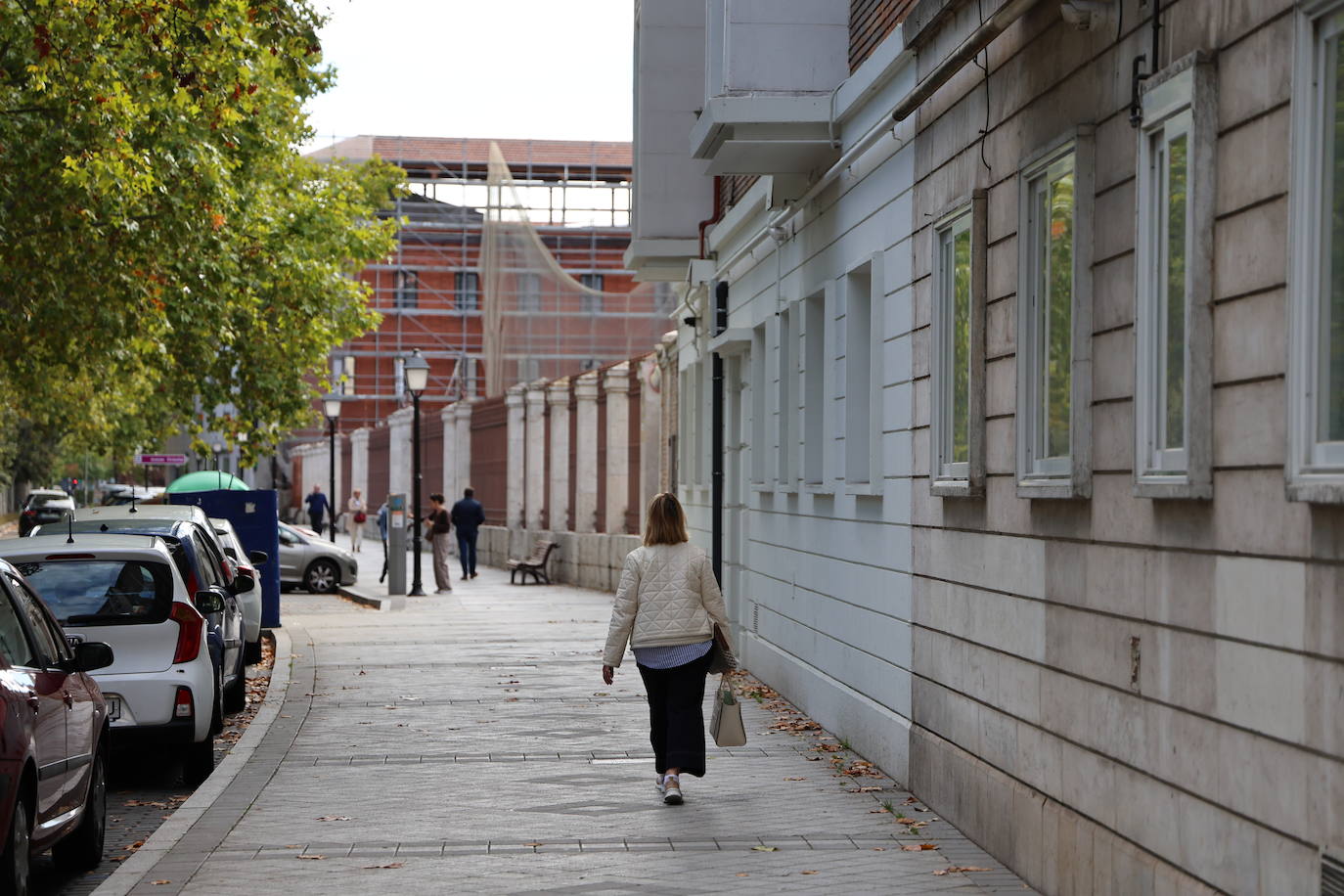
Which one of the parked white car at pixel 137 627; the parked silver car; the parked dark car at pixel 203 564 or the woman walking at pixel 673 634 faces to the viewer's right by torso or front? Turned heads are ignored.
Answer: the parked silver car

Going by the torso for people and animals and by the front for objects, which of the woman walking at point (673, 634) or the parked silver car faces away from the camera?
the woman walking

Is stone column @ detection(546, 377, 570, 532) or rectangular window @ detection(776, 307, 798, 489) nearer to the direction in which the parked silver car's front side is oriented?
the stone column

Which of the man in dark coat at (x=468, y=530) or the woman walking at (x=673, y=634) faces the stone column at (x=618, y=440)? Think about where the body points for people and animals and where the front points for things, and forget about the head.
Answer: the woman walking

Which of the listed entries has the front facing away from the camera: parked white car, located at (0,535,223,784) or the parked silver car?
the parked white car

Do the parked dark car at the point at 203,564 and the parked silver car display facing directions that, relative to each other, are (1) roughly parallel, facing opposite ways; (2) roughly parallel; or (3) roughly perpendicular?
roughly perpendicular

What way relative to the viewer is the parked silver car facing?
to the viewer's right

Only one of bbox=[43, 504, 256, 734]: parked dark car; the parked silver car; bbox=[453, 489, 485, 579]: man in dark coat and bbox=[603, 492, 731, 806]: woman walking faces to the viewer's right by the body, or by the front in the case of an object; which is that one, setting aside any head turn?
the parked silver car

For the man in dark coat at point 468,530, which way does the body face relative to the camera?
away from the camera

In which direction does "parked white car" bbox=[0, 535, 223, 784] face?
away from the camera

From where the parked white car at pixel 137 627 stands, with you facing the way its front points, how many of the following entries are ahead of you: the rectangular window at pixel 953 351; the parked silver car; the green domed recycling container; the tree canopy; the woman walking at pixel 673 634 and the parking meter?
4

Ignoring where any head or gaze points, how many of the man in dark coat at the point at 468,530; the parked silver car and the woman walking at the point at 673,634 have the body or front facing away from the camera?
2

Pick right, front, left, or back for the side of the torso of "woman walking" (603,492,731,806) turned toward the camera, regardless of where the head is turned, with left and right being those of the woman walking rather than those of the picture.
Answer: back

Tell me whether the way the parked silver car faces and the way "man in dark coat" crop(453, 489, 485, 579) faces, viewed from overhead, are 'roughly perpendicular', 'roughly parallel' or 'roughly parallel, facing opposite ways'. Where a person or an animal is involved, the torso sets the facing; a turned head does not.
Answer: roughly perpendicular
